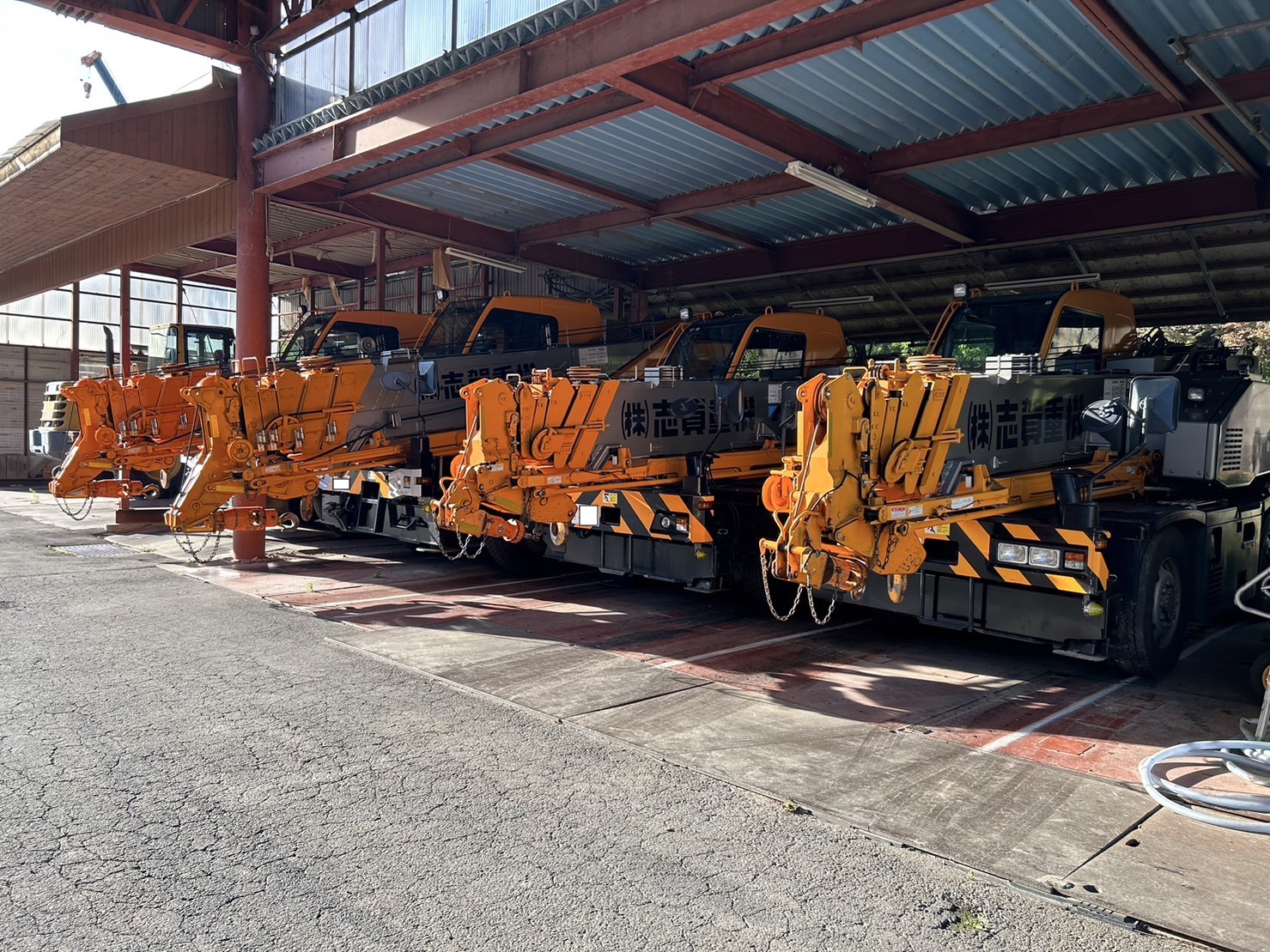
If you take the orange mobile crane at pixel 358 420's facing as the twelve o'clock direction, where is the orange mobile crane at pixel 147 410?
the orange mobile crane at pixel 147 410 is roughly at 3 o'clock from the orange mobile crane at pixel 358 420.

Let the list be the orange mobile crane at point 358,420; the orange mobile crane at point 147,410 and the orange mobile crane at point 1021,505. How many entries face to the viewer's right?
0

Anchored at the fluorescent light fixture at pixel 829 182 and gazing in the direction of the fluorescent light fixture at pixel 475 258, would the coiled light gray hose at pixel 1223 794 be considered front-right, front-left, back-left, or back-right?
back-left

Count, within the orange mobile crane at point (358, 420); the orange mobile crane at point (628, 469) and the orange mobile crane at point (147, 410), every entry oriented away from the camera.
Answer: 0

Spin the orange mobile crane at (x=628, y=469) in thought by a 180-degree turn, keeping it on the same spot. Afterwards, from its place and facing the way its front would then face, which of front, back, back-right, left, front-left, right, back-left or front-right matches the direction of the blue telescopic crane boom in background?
left

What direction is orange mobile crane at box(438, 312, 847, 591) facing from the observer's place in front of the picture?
facing the viewer and to the left of the viewer

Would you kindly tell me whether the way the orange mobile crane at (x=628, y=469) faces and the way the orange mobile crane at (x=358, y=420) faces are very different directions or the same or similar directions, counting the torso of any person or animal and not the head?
same or similar directions

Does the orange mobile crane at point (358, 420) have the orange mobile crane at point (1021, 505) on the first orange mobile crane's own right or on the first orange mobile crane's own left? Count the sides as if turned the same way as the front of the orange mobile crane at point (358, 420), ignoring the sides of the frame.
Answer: on the first orange mobile crane's own left

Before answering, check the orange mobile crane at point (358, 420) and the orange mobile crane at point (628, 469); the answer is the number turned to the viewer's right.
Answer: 0

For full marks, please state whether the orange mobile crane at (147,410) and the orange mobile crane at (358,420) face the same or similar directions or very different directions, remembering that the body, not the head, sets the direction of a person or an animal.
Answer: same or similar directions

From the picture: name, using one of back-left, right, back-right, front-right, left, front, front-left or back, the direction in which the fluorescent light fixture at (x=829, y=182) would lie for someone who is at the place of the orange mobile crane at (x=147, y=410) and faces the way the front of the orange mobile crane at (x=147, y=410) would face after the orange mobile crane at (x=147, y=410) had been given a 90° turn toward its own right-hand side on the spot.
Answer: back

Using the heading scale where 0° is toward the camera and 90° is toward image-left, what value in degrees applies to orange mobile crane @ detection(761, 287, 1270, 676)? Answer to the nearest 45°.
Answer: approximately 45°

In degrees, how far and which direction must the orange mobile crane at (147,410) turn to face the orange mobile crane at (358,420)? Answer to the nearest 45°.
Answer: approximately 90° to its left

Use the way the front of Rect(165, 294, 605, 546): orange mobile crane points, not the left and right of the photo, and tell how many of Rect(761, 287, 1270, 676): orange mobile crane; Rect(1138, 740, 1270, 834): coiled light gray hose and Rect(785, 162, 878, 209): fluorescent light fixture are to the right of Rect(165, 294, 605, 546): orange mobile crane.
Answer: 0

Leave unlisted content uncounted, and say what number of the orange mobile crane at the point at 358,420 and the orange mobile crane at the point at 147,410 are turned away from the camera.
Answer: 0

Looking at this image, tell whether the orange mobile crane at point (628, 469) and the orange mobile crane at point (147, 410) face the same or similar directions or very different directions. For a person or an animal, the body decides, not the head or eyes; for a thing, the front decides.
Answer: same or similar directions
